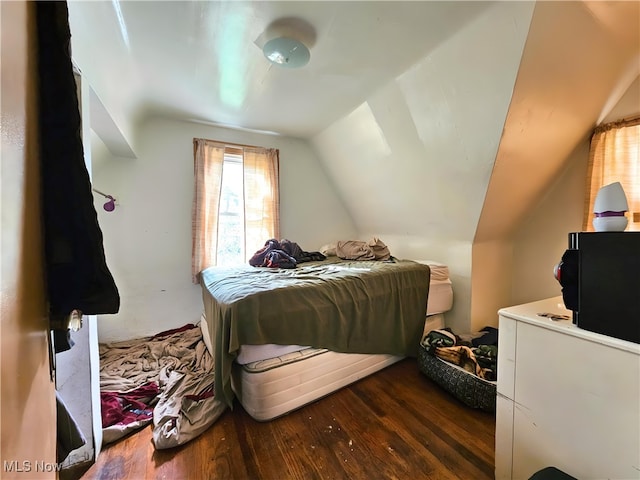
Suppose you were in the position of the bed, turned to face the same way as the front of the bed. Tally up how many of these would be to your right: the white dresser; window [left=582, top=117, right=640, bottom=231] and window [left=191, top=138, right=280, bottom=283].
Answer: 1

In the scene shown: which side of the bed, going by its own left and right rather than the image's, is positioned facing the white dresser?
left

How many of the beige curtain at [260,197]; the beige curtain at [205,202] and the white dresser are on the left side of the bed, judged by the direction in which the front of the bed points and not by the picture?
1

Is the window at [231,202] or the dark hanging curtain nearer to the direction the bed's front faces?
the dark hanging curtain

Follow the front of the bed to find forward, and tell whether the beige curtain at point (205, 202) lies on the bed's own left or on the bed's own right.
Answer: on the bed's own right

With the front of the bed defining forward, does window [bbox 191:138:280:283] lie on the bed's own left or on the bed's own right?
on the bed's own right

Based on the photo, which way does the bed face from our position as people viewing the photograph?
facing the viewer and to the left of the viewer

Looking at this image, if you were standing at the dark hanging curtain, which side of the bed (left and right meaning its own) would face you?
front
